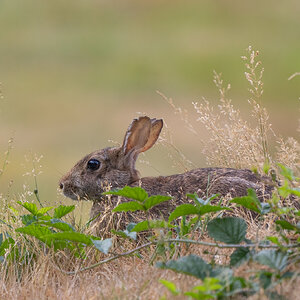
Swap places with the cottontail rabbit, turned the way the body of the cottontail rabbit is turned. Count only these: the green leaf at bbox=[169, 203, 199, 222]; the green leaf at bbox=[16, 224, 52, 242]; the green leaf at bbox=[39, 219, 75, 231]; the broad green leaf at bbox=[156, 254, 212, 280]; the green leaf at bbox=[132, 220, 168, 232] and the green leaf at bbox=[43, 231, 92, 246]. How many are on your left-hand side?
6

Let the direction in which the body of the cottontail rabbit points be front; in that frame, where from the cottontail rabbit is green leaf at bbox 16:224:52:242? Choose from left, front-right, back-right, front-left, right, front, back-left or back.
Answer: left

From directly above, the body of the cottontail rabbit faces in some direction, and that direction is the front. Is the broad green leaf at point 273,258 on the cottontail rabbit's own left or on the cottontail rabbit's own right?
on the cottontail rabbit's own left

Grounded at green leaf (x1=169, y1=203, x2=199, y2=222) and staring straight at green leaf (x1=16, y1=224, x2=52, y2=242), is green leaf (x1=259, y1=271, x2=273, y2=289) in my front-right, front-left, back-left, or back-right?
back-left

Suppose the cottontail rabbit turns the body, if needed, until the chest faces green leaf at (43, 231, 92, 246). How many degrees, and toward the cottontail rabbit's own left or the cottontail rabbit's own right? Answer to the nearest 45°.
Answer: approximately 90° to the cottontail rabbit's own left

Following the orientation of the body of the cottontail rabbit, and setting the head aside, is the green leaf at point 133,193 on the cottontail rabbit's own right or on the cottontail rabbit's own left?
on the cottontail rabbit's own left

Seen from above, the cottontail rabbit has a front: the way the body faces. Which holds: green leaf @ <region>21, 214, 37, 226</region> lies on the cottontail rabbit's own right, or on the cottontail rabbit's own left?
on the cottontail rabbit's own left

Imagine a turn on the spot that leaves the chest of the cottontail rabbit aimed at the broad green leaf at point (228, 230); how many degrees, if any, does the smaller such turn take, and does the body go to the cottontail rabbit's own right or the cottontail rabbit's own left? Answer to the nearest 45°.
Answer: approximately 90° to the cottontail rabbit's own left

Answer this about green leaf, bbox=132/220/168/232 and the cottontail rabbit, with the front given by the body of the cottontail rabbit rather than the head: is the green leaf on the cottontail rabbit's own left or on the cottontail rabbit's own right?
on the cottontail rabbit's own left

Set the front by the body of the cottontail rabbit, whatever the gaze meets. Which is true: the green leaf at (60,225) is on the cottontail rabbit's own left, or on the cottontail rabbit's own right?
on the cottontail rabbit's own left

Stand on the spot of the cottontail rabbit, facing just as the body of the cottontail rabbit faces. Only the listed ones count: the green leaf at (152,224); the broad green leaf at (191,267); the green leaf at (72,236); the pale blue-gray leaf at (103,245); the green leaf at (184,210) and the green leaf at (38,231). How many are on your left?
6

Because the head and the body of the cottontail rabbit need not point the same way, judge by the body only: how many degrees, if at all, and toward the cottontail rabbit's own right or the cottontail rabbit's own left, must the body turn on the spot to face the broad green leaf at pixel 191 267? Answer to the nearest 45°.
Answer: approximately 90° to the cottontail rabbit's own left

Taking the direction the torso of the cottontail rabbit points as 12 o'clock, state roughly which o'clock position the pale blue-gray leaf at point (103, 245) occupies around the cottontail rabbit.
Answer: The pale blue-gray leaf is roughly at 9 o'clock from the cottontail rabbit.

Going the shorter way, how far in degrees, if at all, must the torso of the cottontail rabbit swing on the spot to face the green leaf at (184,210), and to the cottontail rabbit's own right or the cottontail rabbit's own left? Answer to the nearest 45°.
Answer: approximately 90° to the cottontail rabbit's own left

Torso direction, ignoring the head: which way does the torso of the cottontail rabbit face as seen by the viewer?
to the viewer's left
